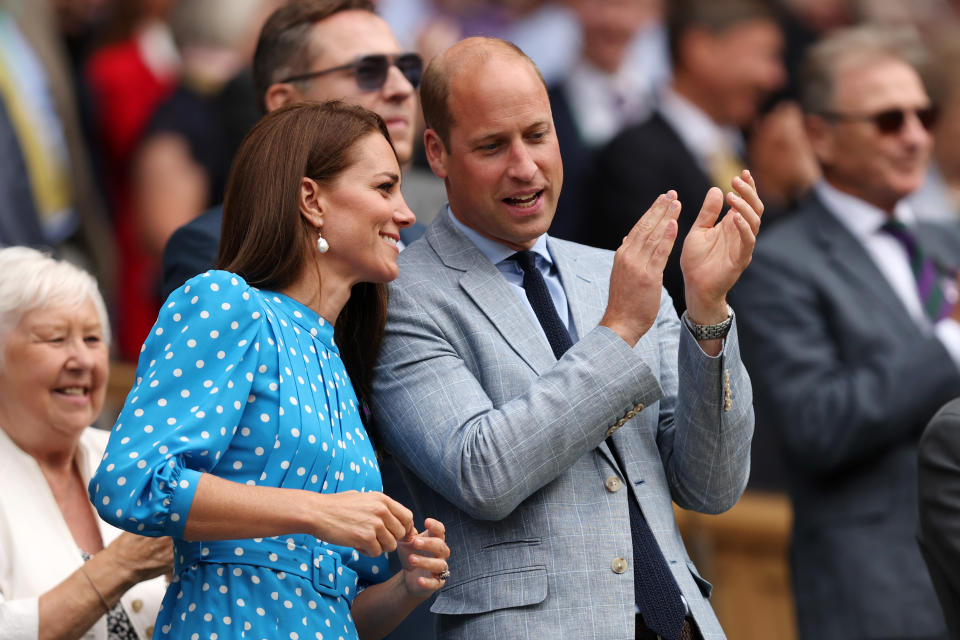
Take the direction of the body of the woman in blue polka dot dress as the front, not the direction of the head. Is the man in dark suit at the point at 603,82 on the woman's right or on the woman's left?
on the woman's left

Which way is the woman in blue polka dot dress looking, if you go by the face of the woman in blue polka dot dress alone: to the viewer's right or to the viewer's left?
to the viewer's right

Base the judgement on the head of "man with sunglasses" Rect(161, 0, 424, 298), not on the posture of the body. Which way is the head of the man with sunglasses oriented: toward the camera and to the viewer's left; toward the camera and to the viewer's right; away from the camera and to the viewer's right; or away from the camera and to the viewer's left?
toward the camera and to the viewer's right

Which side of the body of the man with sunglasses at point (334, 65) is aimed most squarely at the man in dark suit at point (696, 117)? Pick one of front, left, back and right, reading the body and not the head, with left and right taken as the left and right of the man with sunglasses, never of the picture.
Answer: left

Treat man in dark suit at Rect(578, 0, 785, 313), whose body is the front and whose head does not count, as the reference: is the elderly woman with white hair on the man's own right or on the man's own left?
on the man's own right

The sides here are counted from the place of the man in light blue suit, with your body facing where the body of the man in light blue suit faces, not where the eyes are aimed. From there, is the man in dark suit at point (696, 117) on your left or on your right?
on your left

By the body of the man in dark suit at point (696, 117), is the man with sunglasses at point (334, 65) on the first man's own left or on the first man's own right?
on the first man's own right

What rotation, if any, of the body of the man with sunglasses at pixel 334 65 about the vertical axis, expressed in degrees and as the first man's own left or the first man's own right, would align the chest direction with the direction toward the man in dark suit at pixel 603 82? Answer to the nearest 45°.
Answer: approximately 90° to the first man's own left

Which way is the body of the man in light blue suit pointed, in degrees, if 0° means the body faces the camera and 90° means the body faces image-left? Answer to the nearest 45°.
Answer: approximately 315°

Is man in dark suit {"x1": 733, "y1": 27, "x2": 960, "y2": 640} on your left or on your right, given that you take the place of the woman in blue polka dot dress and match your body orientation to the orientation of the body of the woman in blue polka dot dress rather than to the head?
on your left

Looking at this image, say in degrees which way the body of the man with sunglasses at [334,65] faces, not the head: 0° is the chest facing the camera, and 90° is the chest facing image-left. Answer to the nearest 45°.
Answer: approximately 315°

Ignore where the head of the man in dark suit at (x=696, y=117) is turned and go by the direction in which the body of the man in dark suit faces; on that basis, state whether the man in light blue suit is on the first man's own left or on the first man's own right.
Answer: on the first man's own right
